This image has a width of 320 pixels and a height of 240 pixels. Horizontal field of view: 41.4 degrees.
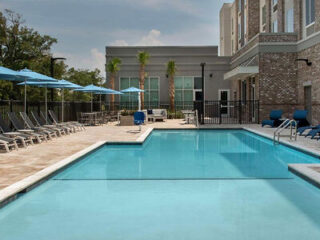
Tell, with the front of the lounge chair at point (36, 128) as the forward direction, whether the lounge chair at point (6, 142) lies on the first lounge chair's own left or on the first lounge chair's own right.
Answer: on the first lounge chair's own right

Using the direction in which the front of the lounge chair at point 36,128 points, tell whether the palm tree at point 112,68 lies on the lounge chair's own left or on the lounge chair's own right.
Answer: on the lounge chair's own left

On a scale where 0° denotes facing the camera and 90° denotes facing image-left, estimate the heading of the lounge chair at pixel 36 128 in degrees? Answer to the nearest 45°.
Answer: approximately 315°

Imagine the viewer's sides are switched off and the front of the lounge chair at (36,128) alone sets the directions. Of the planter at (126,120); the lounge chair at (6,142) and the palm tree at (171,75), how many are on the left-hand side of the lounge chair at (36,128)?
2

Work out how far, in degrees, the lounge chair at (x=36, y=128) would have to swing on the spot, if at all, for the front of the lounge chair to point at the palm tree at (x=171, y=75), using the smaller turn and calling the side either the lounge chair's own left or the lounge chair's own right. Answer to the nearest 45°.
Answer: approximately 90° to the lounge chair's own left

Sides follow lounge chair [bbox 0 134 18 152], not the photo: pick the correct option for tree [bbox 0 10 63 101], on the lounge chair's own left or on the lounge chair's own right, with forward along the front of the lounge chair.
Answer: on the lounge chair's own left

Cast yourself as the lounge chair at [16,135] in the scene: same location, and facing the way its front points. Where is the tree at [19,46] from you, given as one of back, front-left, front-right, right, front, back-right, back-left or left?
back-left
